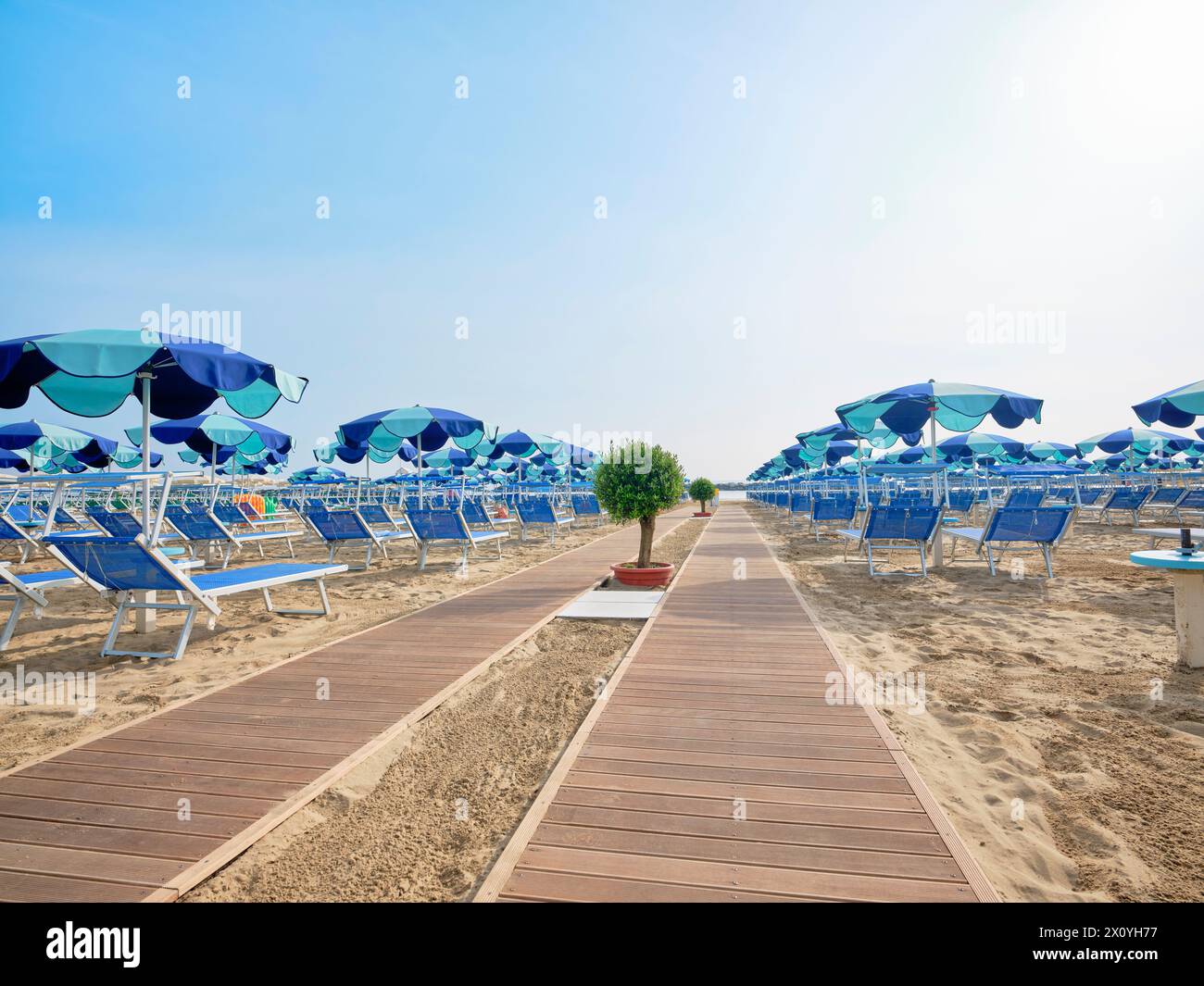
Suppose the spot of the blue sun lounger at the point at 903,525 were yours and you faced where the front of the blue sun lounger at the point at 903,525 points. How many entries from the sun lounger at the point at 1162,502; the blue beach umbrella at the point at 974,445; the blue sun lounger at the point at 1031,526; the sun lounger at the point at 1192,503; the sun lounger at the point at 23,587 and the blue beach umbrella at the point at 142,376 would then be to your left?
2

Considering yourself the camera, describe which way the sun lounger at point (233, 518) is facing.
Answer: facing away from the viewer and to the right of the viewer

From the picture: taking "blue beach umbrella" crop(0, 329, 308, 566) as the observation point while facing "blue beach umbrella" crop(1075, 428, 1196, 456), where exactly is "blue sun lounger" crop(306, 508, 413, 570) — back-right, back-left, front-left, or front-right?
front-left

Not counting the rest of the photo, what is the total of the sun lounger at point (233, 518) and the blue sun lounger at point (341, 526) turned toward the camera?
0

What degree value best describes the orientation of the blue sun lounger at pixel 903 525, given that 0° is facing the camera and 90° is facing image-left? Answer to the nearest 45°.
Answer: approximately 135°

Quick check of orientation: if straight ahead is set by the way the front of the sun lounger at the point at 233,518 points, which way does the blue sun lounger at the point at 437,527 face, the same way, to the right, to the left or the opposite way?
the same way

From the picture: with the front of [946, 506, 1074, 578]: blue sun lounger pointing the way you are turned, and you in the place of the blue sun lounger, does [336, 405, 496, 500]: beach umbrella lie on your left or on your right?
on your left

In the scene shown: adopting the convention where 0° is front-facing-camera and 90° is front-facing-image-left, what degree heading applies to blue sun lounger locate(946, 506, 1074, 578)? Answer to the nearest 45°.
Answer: approximately 135°

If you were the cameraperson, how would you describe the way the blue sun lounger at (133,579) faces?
facing away from the viewer and to the right of the viewer

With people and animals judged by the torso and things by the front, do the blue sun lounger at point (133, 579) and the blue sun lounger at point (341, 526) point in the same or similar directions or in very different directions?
same or similar directions

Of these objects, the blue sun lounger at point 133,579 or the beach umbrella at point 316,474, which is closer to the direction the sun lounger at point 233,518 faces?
the beach umbrella

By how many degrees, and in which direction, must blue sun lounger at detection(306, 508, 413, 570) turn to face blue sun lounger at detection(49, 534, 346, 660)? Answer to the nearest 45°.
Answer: approximately 135° to its right

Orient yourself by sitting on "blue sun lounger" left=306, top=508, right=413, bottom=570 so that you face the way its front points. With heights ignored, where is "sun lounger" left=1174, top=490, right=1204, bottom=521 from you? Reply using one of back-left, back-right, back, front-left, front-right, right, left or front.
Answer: front-right

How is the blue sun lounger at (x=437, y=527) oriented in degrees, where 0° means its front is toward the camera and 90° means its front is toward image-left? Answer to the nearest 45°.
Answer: approximately 225°
